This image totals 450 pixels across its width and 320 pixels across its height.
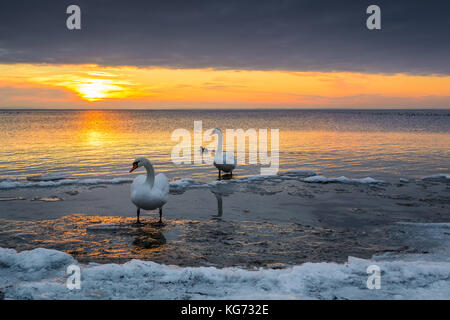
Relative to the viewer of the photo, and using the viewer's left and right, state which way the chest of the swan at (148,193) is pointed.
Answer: facing the viewer
